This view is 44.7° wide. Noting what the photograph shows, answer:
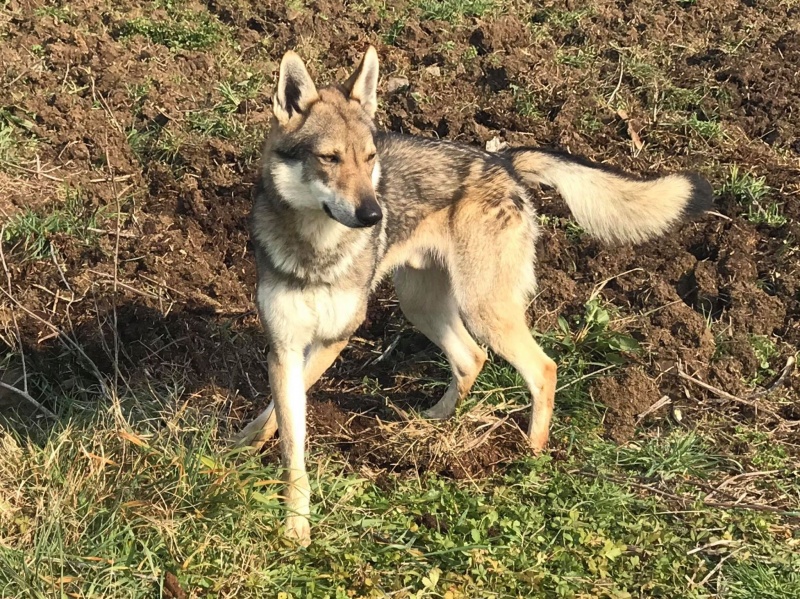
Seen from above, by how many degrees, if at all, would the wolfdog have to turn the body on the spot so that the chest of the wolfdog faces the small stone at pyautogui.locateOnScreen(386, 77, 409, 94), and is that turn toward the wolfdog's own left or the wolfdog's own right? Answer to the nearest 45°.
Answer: approximately 135° to the wolfdog's own right

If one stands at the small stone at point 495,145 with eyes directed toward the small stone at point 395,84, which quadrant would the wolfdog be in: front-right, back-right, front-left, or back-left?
back-left

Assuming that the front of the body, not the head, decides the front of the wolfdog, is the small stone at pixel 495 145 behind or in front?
behind

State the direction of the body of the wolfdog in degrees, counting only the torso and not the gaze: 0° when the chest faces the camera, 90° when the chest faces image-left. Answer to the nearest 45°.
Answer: approximately 45°
